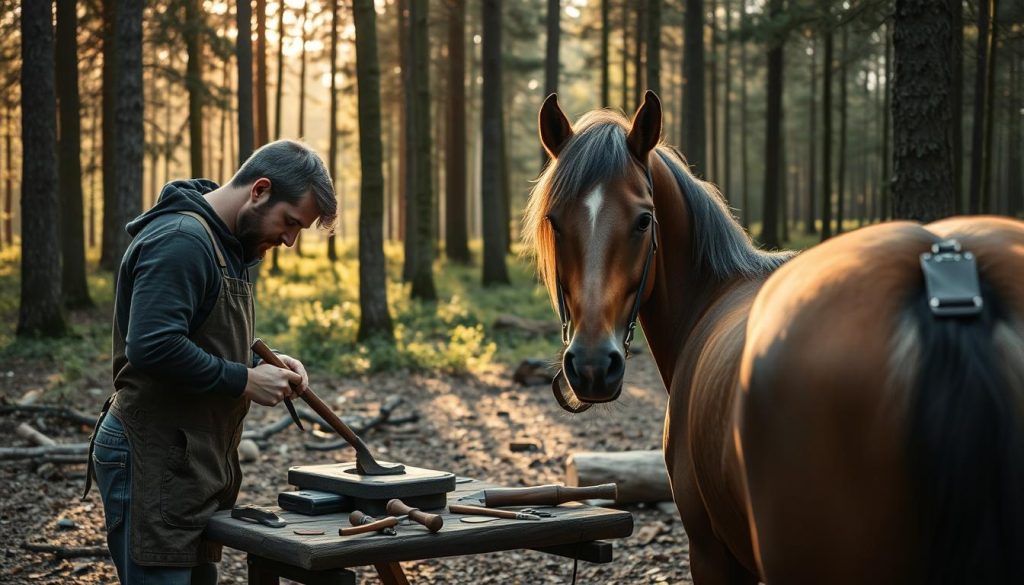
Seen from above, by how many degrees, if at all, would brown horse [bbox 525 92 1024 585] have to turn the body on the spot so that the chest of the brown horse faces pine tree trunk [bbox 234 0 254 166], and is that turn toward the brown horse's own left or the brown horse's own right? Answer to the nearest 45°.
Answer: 0° — it already faces it

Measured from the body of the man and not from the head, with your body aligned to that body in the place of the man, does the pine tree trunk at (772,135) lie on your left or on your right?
on your left

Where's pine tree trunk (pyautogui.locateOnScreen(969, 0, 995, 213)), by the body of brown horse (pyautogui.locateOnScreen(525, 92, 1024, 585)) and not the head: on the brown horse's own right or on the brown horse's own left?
on the brown horse's own right

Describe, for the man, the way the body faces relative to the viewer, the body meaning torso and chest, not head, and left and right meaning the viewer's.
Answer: facing to the right of the viewer

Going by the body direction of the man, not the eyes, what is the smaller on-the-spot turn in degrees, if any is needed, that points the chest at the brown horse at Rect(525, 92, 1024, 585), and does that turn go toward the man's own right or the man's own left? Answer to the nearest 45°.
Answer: approximately 45° to the man's own right

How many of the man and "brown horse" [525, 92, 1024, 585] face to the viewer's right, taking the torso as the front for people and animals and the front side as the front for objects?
1

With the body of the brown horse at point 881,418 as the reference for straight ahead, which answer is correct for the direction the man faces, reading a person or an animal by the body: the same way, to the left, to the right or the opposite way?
to the right

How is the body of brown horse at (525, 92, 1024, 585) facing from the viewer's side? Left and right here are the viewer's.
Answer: facing away from the viewer and to the left of the viewer

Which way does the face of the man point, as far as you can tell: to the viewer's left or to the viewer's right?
to the viewer's right

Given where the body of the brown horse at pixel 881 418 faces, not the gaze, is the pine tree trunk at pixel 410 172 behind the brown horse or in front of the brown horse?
in front

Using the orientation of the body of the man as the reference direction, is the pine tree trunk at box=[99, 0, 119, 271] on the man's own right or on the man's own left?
on the man's own left

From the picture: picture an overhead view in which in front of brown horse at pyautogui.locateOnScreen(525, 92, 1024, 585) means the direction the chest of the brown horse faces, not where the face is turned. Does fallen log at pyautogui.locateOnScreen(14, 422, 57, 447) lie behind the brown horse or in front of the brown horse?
in front

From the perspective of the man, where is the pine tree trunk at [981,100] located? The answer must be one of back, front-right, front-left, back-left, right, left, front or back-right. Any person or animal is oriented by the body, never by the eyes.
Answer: front-left

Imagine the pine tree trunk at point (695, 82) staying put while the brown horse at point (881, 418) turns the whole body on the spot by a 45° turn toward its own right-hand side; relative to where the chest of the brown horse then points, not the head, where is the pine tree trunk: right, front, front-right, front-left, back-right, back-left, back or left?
front
